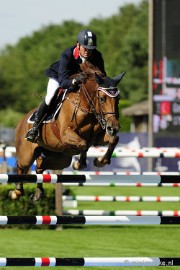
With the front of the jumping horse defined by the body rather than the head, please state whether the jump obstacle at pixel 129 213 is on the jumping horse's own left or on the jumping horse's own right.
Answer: on the jumping horse's own left

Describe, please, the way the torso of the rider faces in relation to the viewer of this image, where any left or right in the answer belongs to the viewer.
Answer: facing the viewer and to the right of the viewer

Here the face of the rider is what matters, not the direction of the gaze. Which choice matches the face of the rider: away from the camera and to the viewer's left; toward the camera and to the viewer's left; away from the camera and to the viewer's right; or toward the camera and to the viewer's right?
toward the camera and to the viewer's right
